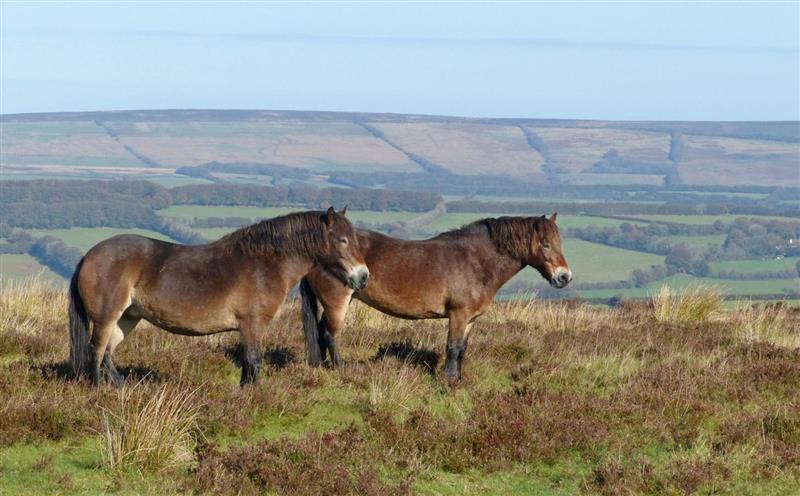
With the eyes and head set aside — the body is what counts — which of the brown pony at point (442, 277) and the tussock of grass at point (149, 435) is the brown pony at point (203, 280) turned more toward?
the brown pony

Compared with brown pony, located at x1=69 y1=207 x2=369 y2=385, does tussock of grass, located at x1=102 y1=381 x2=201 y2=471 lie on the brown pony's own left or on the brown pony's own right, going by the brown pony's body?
on the brown pony's own right

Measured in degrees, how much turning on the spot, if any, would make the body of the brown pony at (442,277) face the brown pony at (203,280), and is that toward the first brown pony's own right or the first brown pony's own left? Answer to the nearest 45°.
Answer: approximately 135° to the first brown pony's own right

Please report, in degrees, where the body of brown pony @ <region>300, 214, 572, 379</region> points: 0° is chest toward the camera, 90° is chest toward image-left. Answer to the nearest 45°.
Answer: approximately 270°

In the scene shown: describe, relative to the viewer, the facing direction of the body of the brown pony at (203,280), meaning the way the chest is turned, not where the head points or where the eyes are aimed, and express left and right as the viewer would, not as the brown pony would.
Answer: facing to the right of the viewer

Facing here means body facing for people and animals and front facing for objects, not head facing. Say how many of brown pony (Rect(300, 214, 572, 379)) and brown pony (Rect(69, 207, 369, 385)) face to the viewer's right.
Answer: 2

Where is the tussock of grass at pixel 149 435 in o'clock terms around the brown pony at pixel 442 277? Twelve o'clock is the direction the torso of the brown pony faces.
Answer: The tussock of grass is roughly at 4 o'clock from the brown pony.

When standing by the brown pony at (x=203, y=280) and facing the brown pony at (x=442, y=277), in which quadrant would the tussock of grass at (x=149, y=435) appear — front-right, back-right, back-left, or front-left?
back-right
